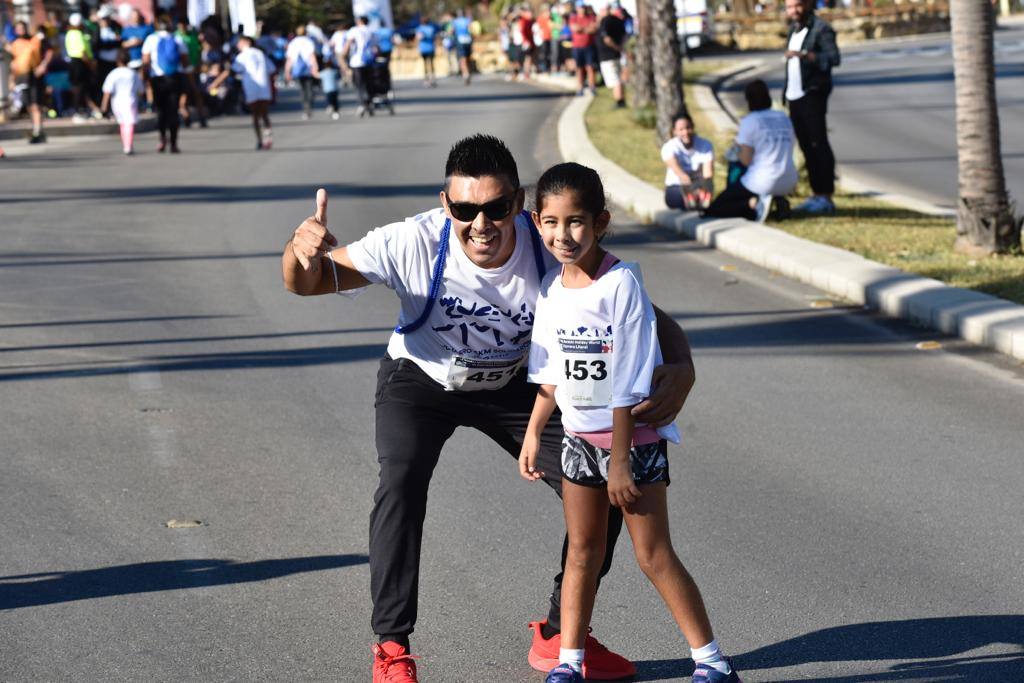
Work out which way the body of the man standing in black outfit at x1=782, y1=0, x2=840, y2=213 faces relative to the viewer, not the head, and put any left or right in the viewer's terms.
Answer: facing the viewer and to the left of the viewer

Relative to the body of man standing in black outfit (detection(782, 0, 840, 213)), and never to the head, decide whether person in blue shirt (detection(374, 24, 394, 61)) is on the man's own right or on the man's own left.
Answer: on the man's own right

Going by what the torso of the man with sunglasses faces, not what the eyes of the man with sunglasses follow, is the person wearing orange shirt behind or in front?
behind

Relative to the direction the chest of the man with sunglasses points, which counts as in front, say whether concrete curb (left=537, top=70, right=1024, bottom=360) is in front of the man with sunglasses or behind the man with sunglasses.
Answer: behind

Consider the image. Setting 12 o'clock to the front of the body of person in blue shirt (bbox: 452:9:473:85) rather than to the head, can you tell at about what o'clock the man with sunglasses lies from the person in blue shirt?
The man with sunglasses is roughly at 6 o'clock from the person in blue shirt.

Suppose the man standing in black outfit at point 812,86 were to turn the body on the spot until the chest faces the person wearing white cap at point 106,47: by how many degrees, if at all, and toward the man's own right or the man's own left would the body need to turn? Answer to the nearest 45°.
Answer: approximately 90° to the man's own right

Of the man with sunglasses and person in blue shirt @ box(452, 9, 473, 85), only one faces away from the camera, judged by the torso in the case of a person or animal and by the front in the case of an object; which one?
the person in blue shirt

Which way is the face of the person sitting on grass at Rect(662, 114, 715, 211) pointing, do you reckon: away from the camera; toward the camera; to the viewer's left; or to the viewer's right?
toward the camera

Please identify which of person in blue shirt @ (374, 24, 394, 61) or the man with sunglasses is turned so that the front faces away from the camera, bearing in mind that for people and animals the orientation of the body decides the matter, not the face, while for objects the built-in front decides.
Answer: the person in blue shirt

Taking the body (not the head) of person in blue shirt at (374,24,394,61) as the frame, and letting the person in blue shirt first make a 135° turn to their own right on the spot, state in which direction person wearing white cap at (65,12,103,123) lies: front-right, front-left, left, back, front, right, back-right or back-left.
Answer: right

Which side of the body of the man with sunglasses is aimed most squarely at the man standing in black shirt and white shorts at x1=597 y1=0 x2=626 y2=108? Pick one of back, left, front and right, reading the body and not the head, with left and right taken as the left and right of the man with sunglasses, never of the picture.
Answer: back

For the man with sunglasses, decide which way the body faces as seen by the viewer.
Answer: toward the camera

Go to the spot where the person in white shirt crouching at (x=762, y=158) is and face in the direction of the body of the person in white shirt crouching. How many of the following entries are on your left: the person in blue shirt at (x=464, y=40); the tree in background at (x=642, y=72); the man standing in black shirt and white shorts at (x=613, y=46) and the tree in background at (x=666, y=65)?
0
